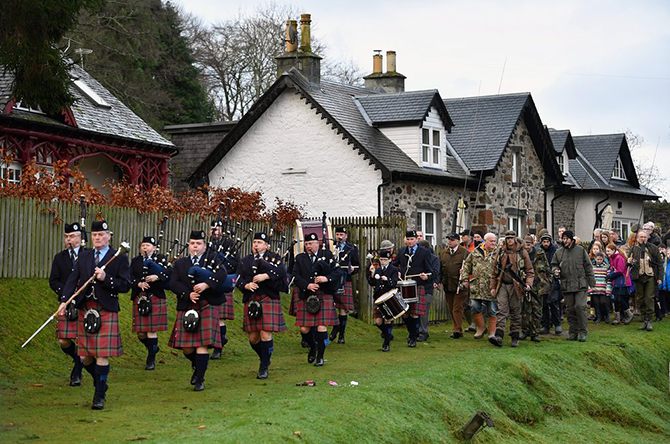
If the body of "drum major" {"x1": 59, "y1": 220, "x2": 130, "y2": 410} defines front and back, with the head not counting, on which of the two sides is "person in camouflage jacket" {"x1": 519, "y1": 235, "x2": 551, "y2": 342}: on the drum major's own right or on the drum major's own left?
on the drum major's own left

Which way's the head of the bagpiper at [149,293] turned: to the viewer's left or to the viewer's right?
to the viewer's left

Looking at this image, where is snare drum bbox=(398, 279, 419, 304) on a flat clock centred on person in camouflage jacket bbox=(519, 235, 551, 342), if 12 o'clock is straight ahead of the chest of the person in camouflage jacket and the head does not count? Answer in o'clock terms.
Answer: The snare drum is roughly at 12 o'clock from the person in camouflage jacket.

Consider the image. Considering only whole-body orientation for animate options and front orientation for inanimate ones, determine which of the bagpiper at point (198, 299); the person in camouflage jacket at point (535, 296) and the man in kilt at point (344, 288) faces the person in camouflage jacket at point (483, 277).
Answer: the person in camouflage jacket at point (535, 296)

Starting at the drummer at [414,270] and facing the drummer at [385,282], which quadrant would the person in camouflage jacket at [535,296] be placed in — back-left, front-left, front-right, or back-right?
back-left

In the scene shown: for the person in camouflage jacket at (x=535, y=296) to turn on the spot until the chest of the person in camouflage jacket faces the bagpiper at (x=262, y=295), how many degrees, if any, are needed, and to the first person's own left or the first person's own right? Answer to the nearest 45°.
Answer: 0° — they already face them
